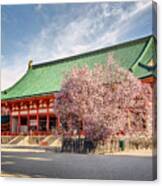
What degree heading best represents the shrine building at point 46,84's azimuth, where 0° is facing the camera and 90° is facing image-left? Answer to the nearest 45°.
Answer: approximately 45°
